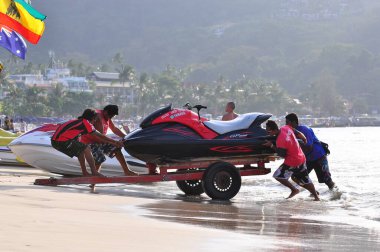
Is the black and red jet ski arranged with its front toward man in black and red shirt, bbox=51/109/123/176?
yes

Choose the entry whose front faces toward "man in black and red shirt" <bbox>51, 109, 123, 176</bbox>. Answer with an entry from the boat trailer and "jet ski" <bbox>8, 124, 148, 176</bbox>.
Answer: the boat trailer

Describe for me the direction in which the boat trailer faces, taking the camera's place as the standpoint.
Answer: facing to the left of the viewer

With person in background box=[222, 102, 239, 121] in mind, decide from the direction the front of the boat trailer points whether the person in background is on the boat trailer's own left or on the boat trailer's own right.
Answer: on the boat trailer's own right

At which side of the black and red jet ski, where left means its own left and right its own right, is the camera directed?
left

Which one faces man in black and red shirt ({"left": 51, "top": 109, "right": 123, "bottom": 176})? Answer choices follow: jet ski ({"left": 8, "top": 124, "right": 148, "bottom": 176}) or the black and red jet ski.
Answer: the black and red jet ski

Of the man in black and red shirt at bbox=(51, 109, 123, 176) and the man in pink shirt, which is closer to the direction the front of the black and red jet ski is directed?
the man in black and red shirt

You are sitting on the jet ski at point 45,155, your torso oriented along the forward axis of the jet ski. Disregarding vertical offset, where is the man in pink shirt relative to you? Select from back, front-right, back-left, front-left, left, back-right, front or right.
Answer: back-left

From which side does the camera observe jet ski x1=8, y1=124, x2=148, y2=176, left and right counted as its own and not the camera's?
left
